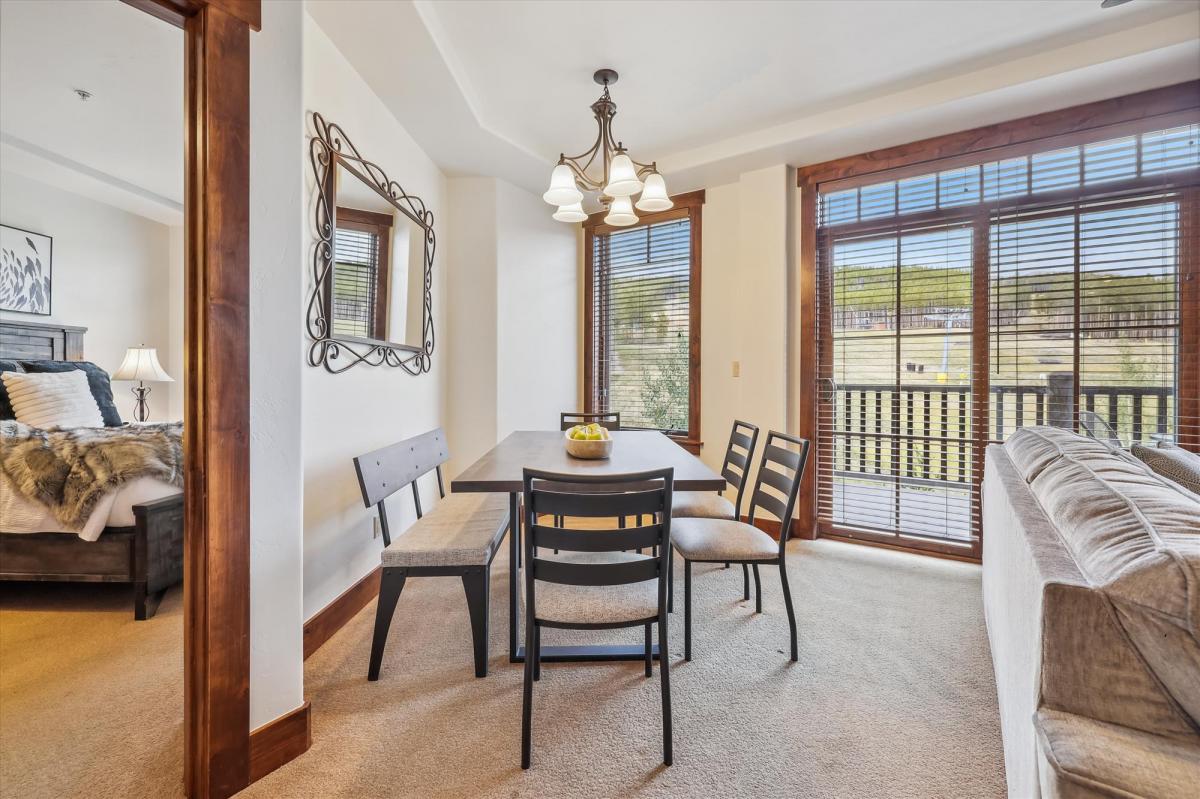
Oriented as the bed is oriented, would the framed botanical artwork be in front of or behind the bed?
behind

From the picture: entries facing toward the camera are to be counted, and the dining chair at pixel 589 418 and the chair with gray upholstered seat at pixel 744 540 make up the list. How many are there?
1

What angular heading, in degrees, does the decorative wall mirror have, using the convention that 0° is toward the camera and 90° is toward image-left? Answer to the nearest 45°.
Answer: approximately 315°

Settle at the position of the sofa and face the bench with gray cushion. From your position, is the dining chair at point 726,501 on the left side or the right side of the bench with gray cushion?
right

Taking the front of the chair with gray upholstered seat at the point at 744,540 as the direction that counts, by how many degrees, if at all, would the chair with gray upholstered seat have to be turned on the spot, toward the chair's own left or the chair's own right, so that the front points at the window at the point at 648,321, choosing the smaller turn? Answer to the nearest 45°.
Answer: approximately 90° to the chair's own right

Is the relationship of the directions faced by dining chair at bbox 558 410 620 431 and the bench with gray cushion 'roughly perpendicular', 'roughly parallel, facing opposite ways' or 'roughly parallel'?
roughly perpendicular

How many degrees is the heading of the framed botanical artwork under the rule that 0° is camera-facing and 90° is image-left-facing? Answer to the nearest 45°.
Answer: approximately 315°

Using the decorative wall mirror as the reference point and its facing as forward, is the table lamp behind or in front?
behind

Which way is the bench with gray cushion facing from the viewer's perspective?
to the viewer's right

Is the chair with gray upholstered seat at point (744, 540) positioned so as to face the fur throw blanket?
yes

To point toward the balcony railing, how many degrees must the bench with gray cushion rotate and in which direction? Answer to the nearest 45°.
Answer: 0° — it already faces it

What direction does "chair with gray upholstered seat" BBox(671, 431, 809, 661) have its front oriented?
to the viewer's left
